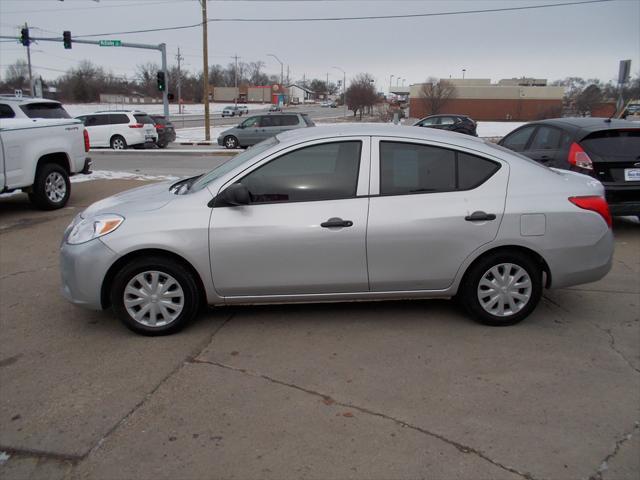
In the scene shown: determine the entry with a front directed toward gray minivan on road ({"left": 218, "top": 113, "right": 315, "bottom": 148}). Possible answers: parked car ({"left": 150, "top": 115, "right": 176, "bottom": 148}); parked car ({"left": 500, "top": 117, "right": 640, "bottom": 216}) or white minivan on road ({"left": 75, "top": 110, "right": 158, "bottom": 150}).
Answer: parked car ({"left": 500, "top": 117, "right": 640, "bottom": 216})

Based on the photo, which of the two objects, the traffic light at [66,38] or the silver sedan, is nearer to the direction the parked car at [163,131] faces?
the traffic light

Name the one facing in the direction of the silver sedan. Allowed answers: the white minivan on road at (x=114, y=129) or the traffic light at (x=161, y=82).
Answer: the traffic light

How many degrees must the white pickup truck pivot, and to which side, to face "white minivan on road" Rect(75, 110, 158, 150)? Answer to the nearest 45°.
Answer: approximately 135° to its right

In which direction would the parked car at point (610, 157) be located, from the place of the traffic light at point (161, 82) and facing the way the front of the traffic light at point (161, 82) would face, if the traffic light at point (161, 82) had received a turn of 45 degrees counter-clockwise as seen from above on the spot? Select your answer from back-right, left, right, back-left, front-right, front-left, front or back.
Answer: front-right

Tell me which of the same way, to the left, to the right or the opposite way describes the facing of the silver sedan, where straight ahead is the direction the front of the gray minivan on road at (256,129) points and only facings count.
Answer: the same way

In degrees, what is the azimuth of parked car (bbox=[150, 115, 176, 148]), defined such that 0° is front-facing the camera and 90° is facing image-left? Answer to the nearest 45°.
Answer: approximately 135°

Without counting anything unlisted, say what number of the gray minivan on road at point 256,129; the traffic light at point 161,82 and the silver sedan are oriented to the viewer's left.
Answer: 2

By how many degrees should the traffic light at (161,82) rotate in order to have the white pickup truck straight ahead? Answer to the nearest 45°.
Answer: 0° — it already faces it

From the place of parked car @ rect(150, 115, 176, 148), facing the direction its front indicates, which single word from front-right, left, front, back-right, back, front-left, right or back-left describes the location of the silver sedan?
back-left

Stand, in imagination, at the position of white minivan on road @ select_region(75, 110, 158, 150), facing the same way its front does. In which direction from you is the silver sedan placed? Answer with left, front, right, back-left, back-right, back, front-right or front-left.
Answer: back-left

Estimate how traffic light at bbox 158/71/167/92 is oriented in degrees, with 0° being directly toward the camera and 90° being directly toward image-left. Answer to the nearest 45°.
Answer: approximately 0°

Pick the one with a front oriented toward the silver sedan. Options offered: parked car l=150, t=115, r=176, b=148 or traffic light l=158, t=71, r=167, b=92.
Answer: the traffic light
